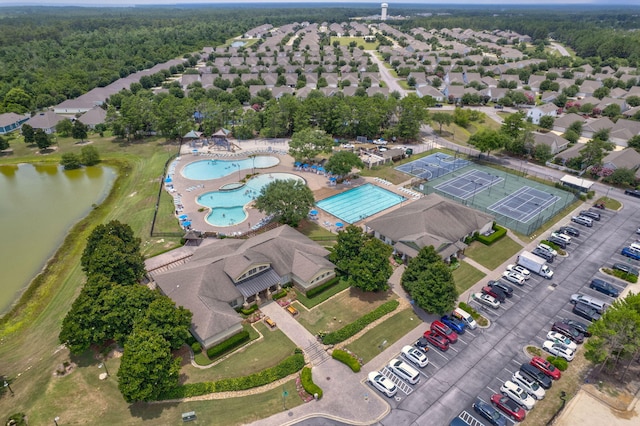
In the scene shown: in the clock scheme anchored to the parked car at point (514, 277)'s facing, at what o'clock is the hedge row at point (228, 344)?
The hedge row is roughly at 9 o'clock from the parked car.

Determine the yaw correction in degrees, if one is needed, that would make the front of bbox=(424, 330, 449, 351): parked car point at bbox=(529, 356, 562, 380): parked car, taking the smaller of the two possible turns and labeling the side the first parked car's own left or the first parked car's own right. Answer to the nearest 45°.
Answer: approximately 135° to the first parked car's own right

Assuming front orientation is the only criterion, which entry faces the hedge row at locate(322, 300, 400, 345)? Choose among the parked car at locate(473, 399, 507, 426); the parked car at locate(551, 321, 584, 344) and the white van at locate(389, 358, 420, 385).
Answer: the white van

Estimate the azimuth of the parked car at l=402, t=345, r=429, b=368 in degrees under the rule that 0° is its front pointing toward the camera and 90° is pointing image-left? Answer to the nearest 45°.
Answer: approximately 135°

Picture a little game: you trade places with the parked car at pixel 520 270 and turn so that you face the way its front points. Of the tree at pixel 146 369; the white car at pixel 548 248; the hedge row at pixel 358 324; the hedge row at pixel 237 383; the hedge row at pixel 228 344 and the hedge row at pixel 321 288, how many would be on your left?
5

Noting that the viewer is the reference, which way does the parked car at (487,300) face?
facing away from the viewer and to the left of the viewer

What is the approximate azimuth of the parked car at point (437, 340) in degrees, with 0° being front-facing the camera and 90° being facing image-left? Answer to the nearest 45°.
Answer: approximately 135°

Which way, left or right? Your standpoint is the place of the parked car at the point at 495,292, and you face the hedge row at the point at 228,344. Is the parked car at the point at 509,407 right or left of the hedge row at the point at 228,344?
left

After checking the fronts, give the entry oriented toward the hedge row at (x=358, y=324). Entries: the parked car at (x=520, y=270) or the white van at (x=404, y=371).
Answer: the white van
